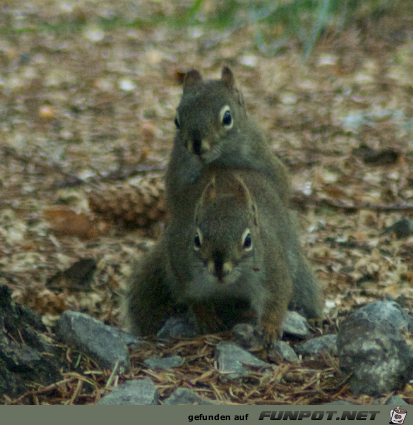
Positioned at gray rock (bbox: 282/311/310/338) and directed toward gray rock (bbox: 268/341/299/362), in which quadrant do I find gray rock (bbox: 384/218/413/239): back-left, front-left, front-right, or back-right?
back-left

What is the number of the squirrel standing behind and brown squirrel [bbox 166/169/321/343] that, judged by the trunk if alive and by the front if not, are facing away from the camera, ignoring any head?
0

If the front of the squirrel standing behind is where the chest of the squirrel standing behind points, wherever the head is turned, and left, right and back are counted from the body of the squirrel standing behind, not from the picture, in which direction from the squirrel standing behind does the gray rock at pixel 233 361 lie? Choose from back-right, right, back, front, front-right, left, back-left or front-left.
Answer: front-left

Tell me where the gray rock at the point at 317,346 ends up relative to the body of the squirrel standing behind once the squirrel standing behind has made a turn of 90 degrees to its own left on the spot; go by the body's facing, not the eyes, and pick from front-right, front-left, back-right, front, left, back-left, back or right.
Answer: front

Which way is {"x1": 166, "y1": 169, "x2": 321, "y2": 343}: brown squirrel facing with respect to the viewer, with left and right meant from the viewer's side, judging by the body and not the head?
facing the viewer

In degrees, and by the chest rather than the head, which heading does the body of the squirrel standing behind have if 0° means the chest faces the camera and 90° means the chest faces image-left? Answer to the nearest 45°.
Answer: approximately 45°

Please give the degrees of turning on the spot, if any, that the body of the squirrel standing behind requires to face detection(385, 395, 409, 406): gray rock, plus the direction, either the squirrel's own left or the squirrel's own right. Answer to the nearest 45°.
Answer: approximately 90° to the squirrel's own left

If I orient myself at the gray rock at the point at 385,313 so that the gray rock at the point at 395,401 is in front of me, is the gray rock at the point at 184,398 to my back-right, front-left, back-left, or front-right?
front-right

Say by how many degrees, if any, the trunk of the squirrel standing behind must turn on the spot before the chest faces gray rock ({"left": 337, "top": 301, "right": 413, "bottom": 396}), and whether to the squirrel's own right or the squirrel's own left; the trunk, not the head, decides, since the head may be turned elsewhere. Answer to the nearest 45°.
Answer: approximately 90° to the squirrel's own left

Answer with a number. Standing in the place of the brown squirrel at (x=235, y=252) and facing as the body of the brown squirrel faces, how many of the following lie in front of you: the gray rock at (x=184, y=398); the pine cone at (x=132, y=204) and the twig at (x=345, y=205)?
1
